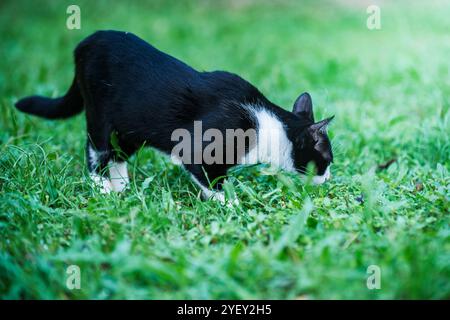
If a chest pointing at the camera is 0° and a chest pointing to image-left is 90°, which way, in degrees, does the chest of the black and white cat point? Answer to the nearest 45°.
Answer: approximately 270°
